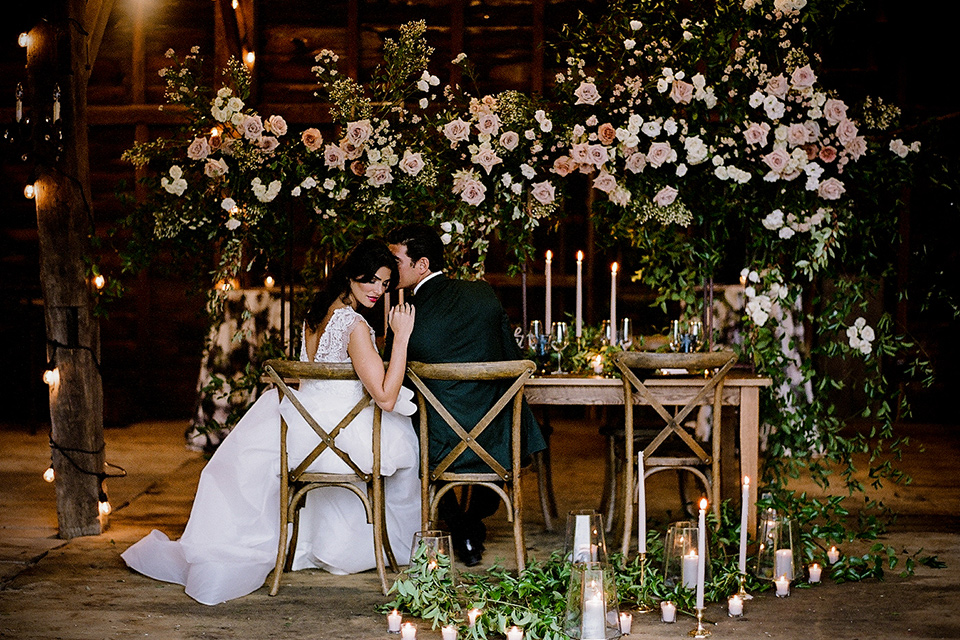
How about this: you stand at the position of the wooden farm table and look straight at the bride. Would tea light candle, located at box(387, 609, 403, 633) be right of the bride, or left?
left

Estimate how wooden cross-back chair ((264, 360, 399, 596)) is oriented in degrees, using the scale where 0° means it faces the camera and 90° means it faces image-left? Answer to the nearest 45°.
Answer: approximately 180°

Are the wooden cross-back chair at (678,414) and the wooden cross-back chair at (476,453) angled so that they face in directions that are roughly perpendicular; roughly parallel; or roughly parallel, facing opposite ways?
roughly parallel

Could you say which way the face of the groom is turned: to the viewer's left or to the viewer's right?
to the viewer's left

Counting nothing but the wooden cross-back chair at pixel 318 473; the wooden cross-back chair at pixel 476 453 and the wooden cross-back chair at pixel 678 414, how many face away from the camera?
3

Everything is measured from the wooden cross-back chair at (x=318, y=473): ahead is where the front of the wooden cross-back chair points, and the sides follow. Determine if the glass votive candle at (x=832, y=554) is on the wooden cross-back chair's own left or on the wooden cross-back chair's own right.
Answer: on the wooden cross-back chair's own right

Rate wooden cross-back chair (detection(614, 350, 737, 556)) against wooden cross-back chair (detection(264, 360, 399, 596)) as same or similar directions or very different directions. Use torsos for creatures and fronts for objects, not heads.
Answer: same or similar directions

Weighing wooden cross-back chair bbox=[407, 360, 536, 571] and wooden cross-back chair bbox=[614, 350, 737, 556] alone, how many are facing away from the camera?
2

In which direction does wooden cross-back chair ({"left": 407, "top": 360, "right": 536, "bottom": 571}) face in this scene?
away from the camera

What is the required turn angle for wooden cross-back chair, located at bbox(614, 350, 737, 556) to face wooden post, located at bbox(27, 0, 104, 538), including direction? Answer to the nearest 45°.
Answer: approximately 90° to its left

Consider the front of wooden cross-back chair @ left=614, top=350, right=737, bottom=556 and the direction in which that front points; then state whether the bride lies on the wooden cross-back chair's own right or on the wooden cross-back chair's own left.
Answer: on the wooden cross-back chair's own left

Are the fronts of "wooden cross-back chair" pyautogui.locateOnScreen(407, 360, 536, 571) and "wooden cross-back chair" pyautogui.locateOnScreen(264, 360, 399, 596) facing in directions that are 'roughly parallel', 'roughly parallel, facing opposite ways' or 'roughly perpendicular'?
roughly parallel

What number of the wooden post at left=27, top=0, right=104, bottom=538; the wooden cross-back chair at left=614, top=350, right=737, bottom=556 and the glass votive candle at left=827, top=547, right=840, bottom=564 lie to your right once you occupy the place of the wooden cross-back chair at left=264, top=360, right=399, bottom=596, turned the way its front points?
2

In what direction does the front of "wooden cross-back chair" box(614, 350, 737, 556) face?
away from the camera
